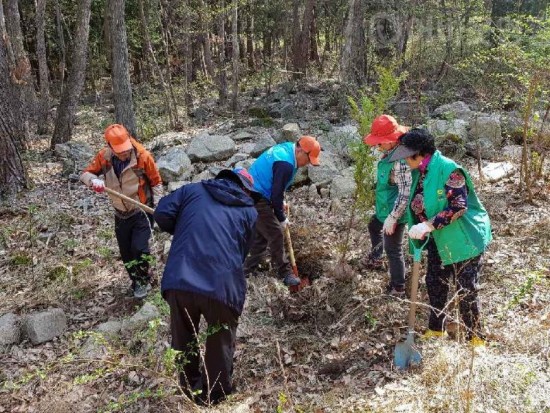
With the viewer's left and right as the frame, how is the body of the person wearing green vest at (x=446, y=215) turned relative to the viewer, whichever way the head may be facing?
facing the viewer and to the left of the viewer

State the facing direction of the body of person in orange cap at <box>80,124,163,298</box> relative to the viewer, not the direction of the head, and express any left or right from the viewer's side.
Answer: facing the viewer

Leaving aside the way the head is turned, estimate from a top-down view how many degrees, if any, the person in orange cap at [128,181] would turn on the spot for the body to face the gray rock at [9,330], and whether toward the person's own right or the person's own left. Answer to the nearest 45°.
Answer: approximately 90° to the person's own right

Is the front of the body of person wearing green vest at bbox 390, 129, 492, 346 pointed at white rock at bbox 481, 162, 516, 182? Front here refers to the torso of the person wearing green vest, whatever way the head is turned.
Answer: no

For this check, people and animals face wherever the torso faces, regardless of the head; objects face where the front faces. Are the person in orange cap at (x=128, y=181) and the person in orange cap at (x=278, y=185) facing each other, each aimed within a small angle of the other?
no

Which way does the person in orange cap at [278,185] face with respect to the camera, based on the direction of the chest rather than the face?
to the viewer's right

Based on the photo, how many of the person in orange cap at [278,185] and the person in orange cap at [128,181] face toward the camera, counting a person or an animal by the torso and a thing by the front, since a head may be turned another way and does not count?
1

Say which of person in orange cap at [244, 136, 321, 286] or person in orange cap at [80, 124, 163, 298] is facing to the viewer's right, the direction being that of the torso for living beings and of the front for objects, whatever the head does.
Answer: person in orange cap at [244, 136, 321, 286]

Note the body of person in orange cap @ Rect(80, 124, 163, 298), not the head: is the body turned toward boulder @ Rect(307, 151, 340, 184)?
no

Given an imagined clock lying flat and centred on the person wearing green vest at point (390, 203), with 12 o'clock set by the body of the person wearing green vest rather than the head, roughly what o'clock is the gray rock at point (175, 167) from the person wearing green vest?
The gray rock is roughly at 3 o'clock from the person wearing green vest.

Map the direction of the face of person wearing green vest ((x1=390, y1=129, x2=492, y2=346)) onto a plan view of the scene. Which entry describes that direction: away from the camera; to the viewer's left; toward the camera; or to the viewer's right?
to the viewer's left
